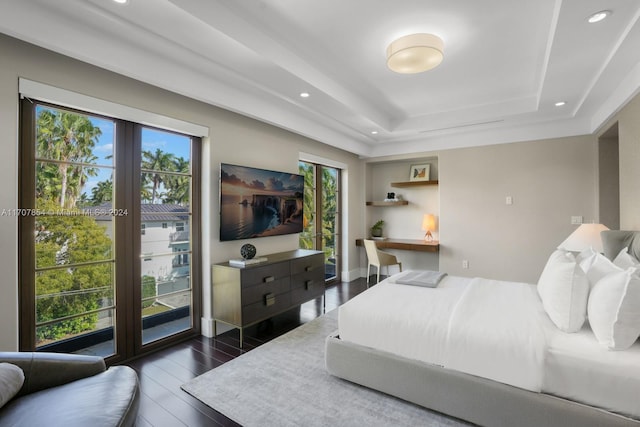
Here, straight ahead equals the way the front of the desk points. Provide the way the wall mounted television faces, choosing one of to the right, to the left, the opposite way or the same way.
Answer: to the left

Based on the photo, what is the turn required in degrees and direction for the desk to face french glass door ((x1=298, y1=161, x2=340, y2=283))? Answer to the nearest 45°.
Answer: approximately 90° to its right

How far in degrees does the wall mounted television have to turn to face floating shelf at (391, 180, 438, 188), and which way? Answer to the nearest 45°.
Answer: approximately 90° to its left

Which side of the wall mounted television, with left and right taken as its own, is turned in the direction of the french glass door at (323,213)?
left

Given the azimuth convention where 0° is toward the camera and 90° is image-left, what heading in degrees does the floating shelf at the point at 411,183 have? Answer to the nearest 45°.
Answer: approximately 0°

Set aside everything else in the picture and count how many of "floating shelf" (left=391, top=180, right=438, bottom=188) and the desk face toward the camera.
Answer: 2

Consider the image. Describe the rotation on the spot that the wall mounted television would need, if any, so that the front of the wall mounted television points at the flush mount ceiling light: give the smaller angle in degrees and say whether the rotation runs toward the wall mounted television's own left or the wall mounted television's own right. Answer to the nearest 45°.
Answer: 0° — it already faces it
